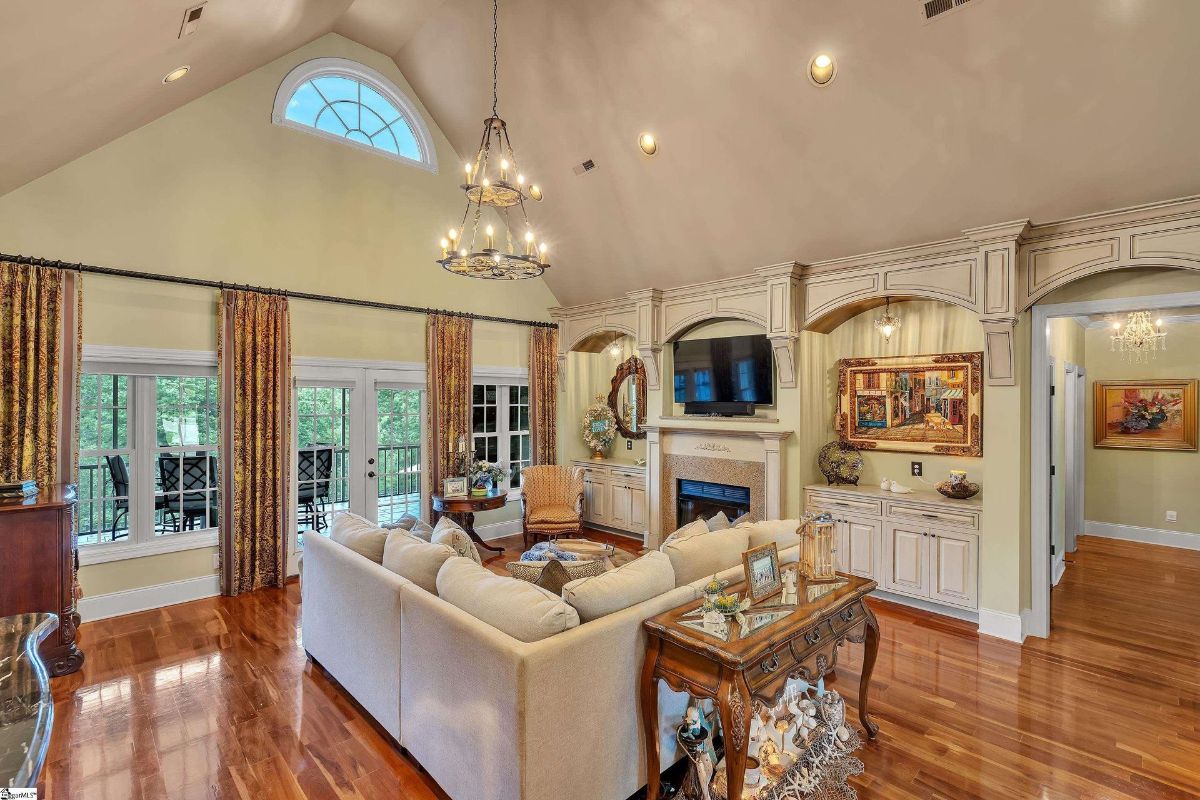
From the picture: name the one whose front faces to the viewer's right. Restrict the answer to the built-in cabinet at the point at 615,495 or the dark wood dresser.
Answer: the dark wood dresser

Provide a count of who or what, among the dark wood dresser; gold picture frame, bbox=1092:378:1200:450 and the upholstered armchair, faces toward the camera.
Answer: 2

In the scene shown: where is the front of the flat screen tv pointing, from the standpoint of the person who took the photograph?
facing the viewer and to the left of the viewer

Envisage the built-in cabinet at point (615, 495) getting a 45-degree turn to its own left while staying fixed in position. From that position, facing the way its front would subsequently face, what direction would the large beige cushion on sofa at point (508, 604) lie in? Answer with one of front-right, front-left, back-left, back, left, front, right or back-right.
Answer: front

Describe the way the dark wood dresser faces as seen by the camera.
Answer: facing to the right of the viewer

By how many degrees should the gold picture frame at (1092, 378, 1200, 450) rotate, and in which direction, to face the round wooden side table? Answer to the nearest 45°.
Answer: approximately 45° to its right

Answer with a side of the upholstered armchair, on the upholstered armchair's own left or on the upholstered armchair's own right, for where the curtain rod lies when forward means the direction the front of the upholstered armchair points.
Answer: on the upholstered armchair's own right

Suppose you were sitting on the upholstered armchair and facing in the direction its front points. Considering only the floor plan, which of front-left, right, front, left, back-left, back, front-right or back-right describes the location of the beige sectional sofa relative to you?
front

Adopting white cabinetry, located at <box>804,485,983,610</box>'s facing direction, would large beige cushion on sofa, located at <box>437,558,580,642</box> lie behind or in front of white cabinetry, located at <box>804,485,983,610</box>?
in front

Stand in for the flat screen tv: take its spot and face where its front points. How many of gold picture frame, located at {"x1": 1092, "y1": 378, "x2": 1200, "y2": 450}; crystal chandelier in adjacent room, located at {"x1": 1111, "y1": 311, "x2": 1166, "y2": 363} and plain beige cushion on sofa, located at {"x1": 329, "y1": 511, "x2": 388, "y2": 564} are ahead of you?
1

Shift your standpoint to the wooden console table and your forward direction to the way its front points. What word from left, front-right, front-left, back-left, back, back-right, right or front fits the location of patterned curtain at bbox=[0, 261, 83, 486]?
back-right

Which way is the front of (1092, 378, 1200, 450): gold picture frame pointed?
toward the camera

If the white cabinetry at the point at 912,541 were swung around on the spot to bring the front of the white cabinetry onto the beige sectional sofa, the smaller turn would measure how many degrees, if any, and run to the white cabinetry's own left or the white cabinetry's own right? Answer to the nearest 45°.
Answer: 0° — it already faces it

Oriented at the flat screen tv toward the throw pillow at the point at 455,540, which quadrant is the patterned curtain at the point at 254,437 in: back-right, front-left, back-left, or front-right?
front-right

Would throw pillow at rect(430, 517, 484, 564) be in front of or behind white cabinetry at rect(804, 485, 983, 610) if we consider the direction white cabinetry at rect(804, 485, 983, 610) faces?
in front

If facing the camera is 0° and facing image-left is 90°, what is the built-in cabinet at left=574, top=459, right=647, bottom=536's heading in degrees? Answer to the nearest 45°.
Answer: approximately 45°
